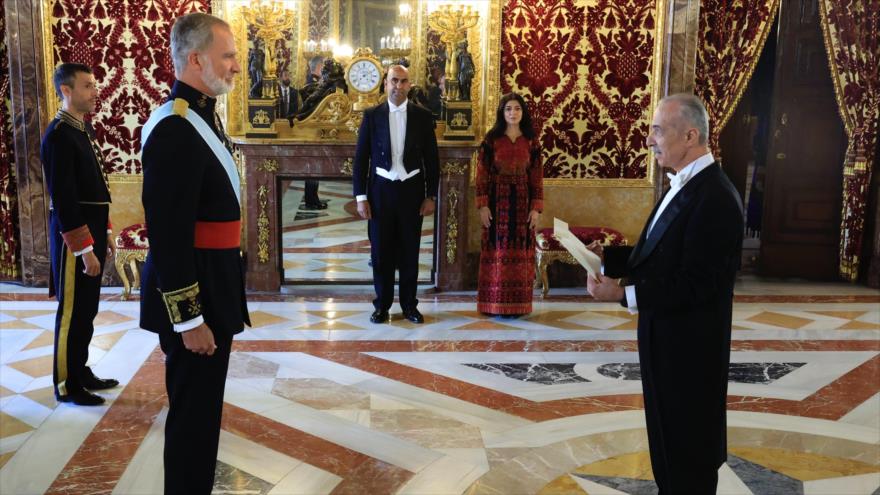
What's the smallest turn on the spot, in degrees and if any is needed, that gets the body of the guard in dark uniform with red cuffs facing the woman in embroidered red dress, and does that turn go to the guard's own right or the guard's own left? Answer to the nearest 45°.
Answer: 0° — they already face them

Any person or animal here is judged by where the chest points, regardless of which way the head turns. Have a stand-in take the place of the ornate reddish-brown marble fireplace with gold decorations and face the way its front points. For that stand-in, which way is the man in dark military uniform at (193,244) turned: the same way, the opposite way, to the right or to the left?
to the left

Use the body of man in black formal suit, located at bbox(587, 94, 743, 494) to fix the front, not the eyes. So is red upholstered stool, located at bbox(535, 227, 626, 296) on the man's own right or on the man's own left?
on the man's own right

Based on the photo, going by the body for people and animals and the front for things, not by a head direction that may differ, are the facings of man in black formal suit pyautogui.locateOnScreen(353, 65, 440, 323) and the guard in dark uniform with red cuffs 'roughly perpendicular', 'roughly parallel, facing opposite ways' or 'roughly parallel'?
roughly perpendicular

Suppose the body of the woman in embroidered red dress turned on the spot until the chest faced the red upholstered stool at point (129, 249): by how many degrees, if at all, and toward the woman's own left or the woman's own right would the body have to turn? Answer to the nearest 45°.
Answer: approximately 90° to the woman's own right

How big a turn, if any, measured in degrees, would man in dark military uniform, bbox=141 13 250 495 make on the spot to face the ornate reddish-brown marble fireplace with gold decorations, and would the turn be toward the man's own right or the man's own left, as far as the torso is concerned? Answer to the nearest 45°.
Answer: approximately 90° to the man's own left

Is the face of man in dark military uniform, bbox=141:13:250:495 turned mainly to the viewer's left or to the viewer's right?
to the viewer's right

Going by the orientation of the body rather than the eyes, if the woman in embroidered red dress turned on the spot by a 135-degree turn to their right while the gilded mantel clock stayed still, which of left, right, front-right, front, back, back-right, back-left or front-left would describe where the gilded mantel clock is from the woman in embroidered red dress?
front
